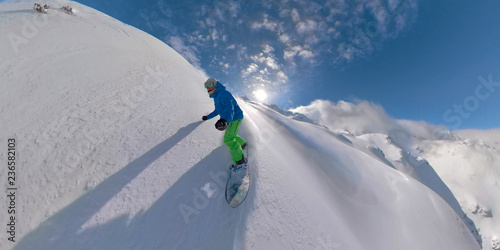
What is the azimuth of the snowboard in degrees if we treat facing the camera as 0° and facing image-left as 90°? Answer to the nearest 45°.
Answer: approximately 0°
